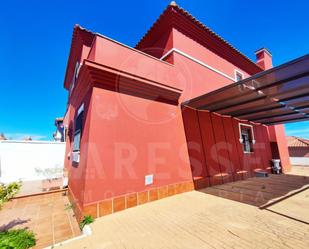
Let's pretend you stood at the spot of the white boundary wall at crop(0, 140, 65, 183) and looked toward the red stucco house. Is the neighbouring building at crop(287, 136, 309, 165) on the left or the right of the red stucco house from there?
left

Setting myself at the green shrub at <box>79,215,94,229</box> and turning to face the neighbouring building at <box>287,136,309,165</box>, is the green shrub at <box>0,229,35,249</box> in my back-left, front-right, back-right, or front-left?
back-left
